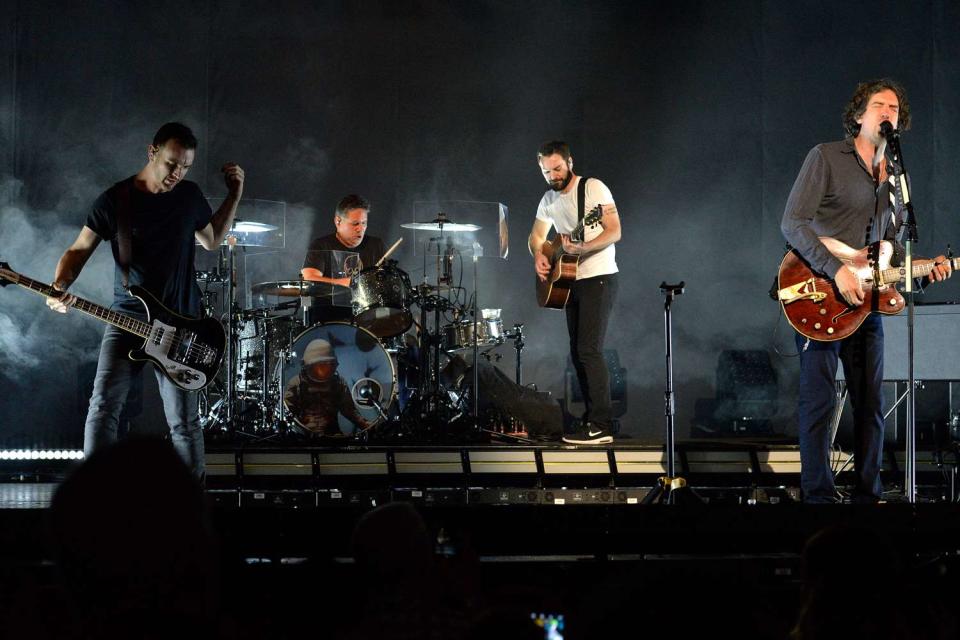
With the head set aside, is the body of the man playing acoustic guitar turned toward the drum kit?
no

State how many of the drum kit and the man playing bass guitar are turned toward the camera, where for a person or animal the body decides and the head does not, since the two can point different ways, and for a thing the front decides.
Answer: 2

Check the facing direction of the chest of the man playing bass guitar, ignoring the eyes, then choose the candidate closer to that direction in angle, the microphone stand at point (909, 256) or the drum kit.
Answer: the microphone stand

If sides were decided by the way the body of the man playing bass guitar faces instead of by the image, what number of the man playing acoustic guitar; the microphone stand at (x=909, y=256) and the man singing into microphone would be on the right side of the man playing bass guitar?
0

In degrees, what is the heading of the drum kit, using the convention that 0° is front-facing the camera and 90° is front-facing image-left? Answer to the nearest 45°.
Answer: approximately 0°

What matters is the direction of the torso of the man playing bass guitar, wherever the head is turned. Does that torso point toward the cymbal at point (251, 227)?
no

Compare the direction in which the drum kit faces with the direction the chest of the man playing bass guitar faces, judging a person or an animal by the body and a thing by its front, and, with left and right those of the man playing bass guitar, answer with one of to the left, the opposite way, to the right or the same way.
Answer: the same way

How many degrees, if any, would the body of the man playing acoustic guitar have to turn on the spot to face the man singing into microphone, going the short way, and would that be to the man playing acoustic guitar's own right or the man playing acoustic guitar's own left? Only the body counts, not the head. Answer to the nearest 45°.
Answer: approximately 90° to the man playing acoustic guitar's own left

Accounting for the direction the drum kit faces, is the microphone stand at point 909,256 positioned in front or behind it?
in front

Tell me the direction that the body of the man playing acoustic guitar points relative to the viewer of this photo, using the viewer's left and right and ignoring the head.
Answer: facing the viewer and to the left of the viewer

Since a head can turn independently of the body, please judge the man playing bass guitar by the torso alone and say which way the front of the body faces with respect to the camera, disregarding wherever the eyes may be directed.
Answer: toward the camera

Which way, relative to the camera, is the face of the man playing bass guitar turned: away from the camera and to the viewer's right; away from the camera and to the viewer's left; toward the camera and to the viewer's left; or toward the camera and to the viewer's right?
toward the camera and to the viewer's right
